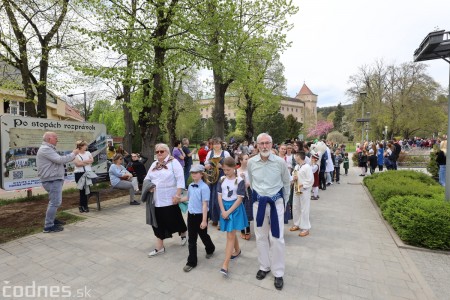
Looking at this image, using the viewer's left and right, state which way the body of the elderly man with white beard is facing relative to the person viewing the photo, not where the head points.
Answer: facing the viewer

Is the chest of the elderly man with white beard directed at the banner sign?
no

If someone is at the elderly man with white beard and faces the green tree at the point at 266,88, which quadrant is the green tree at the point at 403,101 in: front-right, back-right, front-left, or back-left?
front-right

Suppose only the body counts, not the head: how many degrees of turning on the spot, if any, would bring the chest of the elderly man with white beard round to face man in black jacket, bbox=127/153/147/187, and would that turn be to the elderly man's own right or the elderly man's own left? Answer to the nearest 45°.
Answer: approximately 135° to the elderly man's own right

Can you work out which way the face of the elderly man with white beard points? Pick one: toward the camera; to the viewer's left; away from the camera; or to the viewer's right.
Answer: toward the camera

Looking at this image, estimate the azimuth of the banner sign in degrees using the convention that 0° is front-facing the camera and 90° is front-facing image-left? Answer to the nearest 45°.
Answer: approximately 315°

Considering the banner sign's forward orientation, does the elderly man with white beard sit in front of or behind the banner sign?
in front

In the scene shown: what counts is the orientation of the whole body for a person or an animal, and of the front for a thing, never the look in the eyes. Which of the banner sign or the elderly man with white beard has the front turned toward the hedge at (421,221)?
the banner sign

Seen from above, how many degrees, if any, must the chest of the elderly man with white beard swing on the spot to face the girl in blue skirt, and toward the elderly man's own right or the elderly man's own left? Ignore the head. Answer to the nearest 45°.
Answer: approximately 90° to the elderly man's own right

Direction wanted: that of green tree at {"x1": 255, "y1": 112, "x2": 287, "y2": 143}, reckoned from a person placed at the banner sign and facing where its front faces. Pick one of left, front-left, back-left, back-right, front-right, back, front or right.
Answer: left

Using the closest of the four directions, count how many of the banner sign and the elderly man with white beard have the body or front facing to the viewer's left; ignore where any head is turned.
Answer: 0

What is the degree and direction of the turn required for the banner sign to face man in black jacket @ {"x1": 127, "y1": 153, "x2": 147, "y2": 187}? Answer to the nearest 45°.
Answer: approximately 45° to its left

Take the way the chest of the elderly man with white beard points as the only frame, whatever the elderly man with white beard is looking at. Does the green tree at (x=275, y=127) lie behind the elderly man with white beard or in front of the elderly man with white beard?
behind

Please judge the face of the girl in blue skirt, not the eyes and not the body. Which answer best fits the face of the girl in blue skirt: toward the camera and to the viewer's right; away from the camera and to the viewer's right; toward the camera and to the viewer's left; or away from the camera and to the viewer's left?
toward the camera and to the viewer's left

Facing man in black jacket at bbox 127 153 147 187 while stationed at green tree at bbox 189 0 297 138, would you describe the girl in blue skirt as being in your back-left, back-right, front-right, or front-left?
front-left

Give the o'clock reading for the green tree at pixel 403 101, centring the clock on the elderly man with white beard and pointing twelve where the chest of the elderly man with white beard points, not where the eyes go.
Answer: The green tree is roughly at 7 o'clock from the elderly man with white beard.
